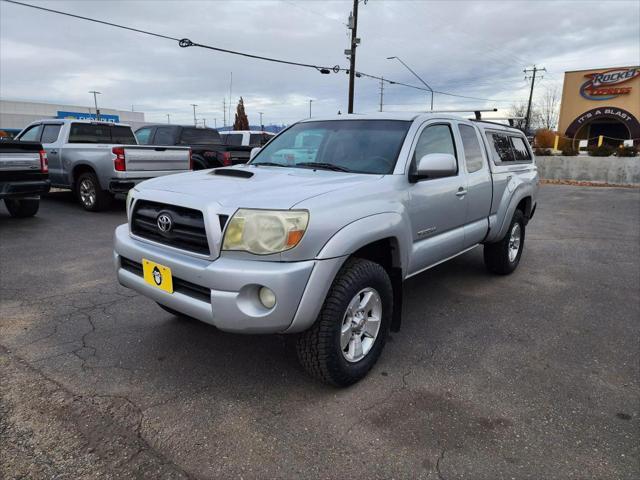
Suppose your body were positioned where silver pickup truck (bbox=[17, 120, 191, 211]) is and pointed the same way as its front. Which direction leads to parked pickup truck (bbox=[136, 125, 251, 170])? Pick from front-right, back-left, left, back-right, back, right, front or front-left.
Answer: right

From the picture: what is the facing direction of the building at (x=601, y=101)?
toward the camera

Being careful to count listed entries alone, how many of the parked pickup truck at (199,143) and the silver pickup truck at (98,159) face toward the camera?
0

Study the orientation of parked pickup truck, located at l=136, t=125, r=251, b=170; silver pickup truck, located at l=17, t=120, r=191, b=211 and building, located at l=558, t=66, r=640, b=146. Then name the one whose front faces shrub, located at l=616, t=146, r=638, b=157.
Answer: the building

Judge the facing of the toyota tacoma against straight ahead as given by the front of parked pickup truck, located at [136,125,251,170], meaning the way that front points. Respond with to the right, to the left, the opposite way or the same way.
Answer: to the left

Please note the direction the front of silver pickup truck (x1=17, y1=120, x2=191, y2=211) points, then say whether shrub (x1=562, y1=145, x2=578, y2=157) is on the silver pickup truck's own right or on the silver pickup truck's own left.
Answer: on the silver pickup truck's own right

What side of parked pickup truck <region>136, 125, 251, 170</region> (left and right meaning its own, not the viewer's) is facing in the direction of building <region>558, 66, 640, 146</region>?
right

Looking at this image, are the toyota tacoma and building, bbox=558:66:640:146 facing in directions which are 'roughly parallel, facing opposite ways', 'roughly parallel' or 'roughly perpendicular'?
roughly parallel

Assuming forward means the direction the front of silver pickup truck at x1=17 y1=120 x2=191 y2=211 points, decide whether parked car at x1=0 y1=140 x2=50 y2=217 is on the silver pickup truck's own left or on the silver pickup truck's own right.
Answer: on the silver pickup truck's own left

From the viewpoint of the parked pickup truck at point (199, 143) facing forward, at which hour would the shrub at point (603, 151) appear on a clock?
The shrub is roughly at 4 o'clock from the parked pickup truck.

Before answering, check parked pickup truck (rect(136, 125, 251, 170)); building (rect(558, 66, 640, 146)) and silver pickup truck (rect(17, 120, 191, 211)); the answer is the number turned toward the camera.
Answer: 1

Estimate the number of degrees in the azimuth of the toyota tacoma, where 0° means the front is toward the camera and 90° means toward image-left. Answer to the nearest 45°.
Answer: approximately 45°

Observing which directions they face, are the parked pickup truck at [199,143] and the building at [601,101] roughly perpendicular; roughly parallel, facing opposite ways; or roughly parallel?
roughly perpendicular

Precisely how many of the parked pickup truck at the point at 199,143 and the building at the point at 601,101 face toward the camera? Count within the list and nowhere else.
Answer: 1

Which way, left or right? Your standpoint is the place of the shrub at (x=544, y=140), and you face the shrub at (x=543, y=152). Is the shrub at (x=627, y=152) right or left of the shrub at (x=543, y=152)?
left

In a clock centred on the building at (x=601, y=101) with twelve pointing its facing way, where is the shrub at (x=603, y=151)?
The shrub is roughly at 12 o'clock from the building.

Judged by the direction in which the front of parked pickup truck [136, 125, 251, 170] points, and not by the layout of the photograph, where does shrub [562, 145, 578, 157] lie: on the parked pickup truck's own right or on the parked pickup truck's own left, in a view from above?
on the parked pickup truck's own right

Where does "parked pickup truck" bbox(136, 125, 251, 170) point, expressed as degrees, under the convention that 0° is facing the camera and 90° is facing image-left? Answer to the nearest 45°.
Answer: approximately 135°
